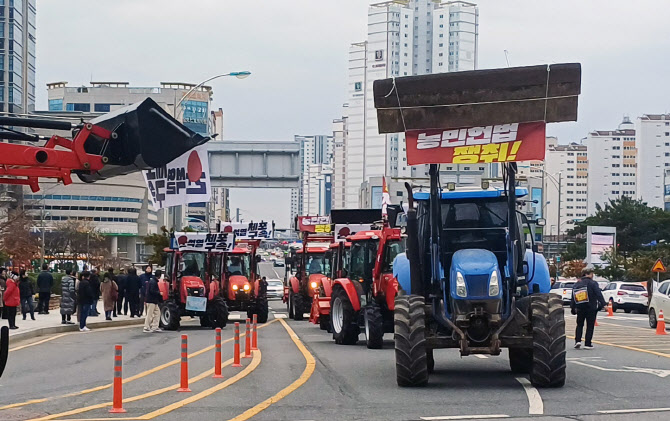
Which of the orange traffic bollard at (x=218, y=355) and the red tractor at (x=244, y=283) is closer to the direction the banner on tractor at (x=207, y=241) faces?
the orange traffic bollard

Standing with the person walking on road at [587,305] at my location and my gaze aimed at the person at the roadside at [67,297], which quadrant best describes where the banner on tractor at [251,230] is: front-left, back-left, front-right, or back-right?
front-right

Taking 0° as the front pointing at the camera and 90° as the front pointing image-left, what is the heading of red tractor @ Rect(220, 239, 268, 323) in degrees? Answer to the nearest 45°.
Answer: approximately 0°

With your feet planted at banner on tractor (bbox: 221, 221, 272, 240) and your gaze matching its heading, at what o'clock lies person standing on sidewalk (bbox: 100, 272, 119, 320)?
The person standing on sidewalk is roughly at 3 o'clock from the banner on tractor.

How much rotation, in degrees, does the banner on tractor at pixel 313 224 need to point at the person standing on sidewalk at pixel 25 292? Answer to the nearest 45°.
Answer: approximately 45° to its right

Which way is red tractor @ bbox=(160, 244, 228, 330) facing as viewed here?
toward the camera

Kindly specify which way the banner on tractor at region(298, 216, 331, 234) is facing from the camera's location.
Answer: facing the viewer

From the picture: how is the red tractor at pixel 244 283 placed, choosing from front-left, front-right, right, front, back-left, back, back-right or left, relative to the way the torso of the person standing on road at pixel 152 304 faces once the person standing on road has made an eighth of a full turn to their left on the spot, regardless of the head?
front

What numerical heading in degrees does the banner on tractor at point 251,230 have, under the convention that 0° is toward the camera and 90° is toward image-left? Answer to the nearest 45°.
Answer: approximately 0°

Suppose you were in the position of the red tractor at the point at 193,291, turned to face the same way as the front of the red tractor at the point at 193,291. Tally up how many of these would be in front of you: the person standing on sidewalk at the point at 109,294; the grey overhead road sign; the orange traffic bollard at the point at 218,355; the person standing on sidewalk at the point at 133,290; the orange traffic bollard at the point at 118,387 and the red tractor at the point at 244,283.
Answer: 2

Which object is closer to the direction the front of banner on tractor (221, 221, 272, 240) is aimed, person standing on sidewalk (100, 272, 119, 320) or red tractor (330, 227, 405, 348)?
the red tractor
